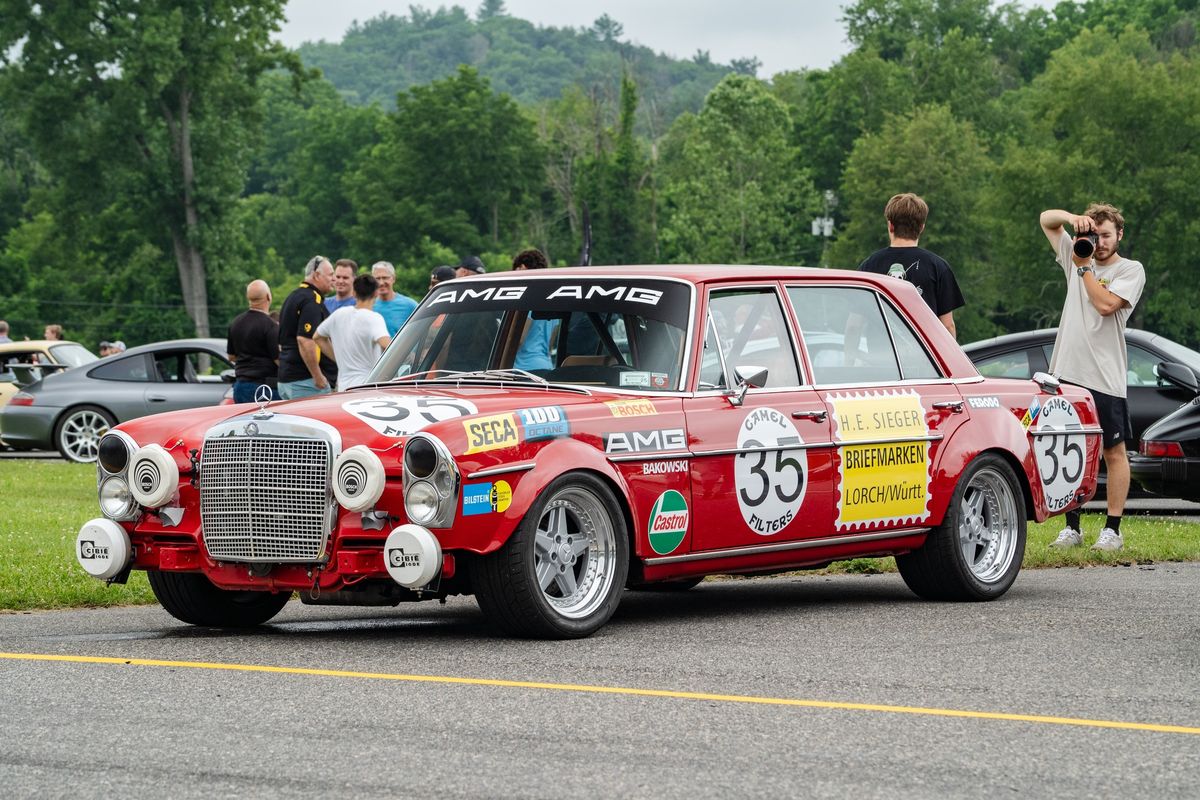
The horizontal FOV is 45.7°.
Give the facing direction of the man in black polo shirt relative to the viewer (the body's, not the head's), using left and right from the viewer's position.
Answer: facing to the right of the viewer

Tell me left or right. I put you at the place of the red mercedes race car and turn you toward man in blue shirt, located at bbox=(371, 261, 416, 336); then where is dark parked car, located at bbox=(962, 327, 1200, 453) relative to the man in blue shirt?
right

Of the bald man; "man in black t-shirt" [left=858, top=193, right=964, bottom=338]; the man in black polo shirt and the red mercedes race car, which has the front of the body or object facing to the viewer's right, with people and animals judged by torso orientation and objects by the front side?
the man in black polo shirt

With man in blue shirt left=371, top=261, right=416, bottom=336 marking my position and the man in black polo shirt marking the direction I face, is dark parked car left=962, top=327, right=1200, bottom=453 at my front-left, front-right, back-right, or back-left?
back-left

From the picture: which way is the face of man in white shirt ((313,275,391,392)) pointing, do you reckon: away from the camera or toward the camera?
away from the camera

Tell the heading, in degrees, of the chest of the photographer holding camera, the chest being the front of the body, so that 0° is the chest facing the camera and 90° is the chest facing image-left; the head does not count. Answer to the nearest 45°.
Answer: approximately 0°

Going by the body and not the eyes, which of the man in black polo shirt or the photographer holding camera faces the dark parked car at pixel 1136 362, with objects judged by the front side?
the man in black polo shirt
